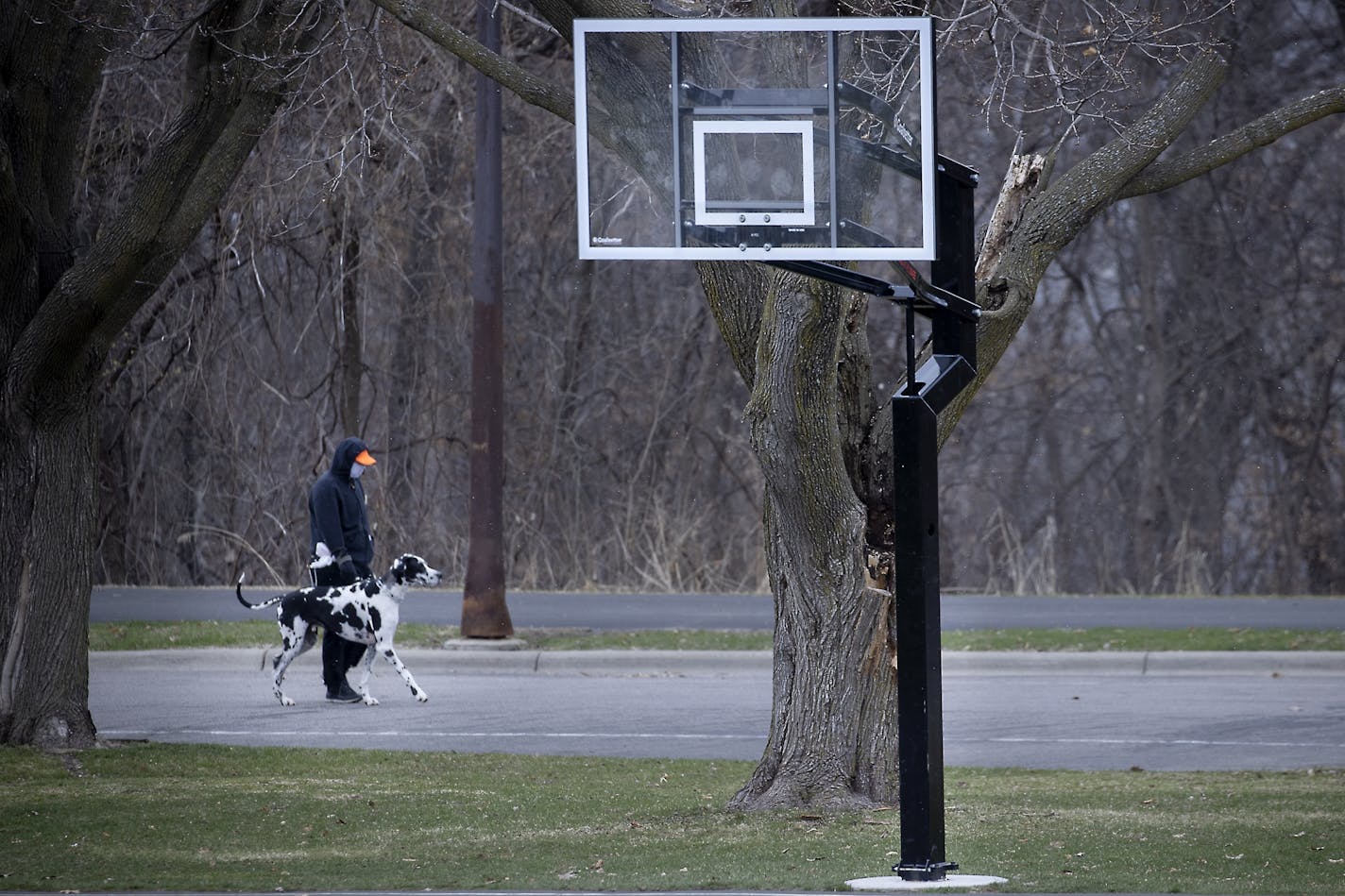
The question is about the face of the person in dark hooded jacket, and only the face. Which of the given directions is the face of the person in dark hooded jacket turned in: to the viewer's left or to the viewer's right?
to the viewer's right

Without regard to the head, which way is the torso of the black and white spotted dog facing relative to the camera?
to the viewer's right

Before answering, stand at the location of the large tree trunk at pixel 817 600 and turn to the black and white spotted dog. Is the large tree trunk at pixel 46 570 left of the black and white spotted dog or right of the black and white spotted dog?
left

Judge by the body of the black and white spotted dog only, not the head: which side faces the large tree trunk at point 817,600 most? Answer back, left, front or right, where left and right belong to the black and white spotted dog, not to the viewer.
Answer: right

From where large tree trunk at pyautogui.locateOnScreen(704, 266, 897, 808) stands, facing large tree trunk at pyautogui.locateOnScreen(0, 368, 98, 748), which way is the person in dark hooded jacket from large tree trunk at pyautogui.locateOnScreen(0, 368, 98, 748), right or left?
right

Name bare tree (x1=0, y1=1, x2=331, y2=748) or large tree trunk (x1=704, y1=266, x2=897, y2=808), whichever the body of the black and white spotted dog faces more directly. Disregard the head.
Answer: the large tree trunk

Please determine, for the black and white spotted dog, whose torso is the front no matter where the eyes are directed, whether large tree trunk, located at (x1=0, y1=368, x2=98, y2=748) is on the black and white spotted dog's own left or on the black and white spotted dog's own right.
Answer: on the black and white spotted dog's own right

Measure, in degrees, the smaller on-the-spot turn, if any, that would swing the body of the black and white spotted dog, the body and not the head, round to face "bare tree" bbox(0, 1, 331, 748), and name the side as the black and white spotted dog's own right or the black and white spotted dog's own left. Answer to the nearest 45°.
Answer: approximately 135° to the black and white spotted dog's own right
